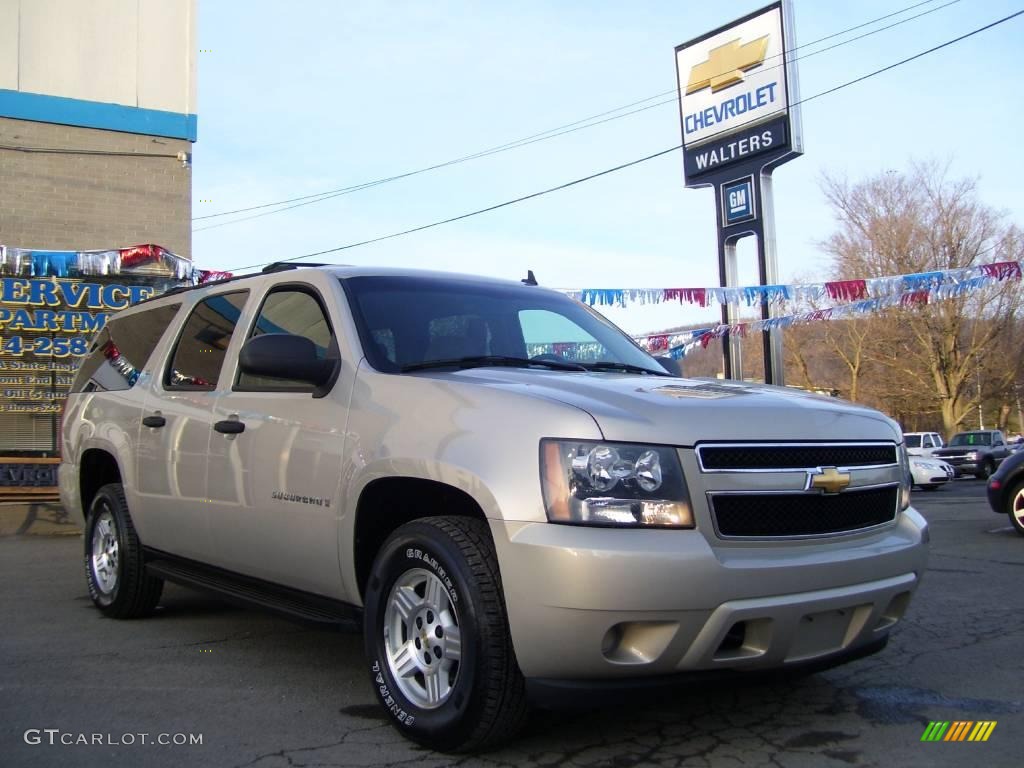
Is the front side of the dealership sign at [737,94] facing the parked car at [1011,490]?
no

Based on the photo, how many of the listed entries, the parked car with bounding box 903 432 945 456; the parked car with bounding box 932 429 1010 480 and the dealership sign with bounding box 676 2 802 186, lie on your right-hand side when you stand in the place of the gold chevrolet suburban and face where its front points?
0

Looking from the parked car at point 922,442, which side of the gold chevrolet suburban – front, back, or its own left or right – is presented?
left

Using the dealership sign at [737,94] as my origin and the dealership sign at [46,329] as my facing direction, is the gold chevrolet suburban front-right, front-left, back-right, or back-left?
front-left

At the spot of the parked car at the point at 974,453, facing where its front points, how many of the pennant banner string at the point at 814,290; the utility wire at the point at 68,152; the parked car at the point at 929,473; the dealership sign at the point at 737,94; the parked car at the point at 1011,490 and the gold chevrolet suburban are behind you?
0

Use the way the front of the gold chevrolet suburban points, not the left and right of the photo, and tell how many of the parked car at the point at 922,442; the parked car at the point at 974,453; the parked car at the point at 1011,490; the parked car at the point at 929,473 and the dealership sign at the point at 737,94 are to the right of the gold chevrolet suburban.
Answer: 0

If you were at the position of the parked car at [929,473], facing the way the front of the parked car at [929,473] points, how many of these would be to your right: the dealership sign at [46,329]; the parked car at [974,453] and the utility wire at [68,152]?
2

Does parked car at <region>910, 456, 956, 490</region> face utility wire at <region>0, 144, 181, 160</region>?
no

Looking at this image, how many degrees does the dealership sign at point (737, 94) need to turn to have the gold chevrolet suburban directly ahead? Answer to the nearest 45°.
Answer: approximately 45° to its left

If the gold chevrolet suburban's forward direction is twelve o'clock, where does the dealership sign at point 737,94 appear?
The dealership sign is roughly at 8 o'clock from the gold chevrolet suburban.

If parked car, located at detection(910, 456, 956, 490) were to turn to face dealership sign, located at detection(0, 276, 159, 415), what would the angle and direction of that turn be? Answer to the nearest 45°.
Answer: approximately 90° to its right

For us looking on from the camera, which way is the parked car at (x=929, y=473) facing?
facing the viewer and to the right of the viewer

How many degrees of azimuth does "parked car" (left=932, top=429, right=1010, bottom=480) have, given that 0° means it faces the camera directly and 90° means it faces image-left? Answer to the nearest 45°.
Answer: approximately 45°

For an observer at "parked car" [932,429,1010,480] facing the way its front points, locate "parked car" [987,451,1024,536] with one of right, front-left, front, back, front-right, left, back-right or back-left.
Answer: front-left

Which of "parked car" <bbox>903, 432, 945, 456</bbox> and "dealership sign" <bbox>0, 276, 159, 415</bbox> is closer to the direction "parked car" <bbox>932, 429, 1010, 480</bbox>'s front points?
the dealership sign

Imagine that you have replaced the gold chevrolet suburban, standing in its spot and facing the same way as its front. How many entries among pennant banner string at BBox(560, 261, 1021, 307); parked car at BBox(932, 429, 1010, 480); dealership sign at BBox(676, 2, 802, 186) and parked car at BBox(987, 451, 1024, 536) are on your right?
0

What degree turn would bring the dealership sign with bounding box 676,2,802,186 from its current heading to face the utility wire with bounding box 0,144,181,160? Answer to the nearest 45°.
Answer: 0° — it already faces it

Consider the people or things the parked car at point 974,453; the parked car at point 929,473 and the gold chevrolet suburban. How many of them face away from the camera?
0

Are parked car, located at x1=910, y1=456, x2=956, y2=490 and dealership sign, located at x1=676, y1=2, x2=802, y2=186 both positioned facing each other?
no

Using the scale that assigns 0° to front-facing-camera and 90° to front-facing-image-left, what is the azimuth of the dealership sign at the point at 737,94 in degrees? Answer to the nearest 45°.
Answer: approximately 45°
